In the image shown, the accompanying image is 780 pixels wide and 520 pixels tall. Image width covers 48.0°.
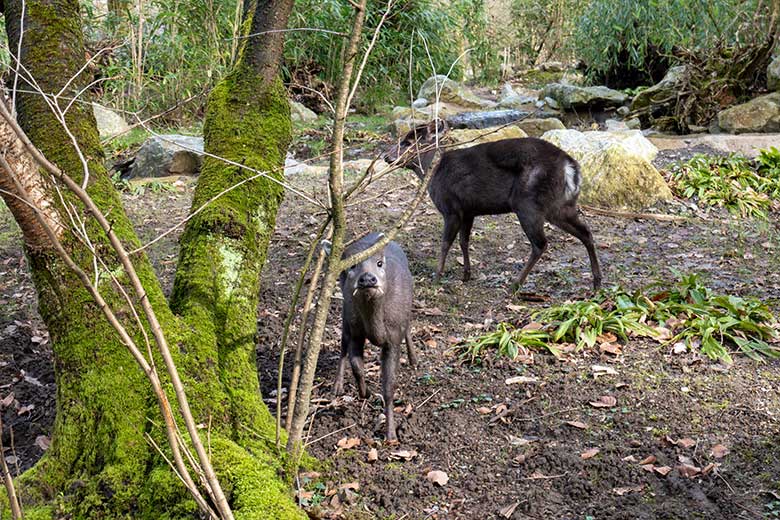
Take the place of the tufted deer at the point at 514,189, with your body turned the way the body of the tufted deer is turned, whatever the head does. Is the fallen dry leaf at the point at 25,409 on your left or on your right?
on your left

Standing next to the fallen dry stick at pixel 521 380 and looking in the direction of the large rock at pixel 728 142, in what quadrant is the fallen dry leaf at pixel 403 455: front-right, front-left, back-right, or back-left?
back-left

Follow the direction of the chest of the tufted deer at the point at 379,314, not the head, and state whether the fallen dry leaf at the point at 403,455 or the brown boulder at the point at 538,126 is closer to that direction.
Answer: the fallen dry leaf

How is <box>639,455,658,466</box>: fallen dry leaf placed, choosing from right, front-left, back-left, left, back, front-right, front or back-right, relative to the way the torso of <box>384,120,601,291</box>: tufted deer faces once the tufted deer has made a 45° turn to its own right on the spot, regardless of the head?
back-left

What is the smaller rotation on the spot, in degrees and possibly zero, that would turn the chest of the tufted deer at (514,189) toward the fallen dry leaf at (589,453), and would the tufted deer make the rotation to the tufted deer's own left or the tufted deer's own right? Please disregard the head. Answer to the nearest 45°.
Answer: approximately 90° to the tufted deer's own left

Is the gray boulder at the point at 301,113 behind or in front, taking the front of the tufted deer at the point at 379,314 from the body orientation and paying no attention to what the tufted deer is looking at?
behind

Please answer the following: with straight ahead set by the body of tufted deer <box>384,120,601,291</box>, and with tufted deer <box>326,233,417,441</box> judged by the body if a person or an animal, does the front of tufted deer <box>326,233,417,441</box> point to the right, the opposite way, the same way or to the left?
to the left

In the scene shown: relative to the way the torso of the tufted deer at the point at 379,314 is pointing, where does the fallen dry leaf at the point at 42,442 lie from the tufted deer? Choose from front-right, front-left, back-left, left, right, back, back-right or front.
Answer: right

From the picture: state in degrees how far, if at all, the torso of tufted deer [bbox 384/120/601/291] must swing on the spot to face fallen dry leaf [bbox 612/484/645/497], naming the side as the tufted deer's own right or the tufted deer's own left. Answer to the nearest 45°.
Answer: approximately 90° to the tufted deer's own left

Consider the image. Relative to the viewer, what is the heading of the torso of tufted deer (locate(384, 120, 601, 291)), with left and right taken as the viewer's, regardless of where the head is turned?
facing to the left of the viewer

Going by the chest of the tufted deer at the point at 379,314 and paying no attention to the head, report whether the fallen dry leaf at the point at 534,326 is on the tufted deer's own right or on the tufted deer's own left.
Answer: on the tufted deer's own left

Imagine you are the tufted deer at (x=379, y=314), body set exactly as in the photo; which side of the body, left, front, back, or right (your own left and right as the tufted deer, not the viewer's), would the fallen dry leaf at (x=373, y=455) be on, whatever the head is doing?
front

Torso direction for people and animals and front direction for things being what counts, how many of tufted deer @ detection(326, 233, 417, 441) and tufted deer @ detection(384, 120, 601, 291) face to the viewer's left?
1

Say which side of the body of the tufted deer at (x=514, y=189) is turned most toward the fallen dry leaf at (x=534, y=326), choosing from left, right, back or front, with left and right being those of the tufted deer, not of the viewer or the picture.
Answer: left
